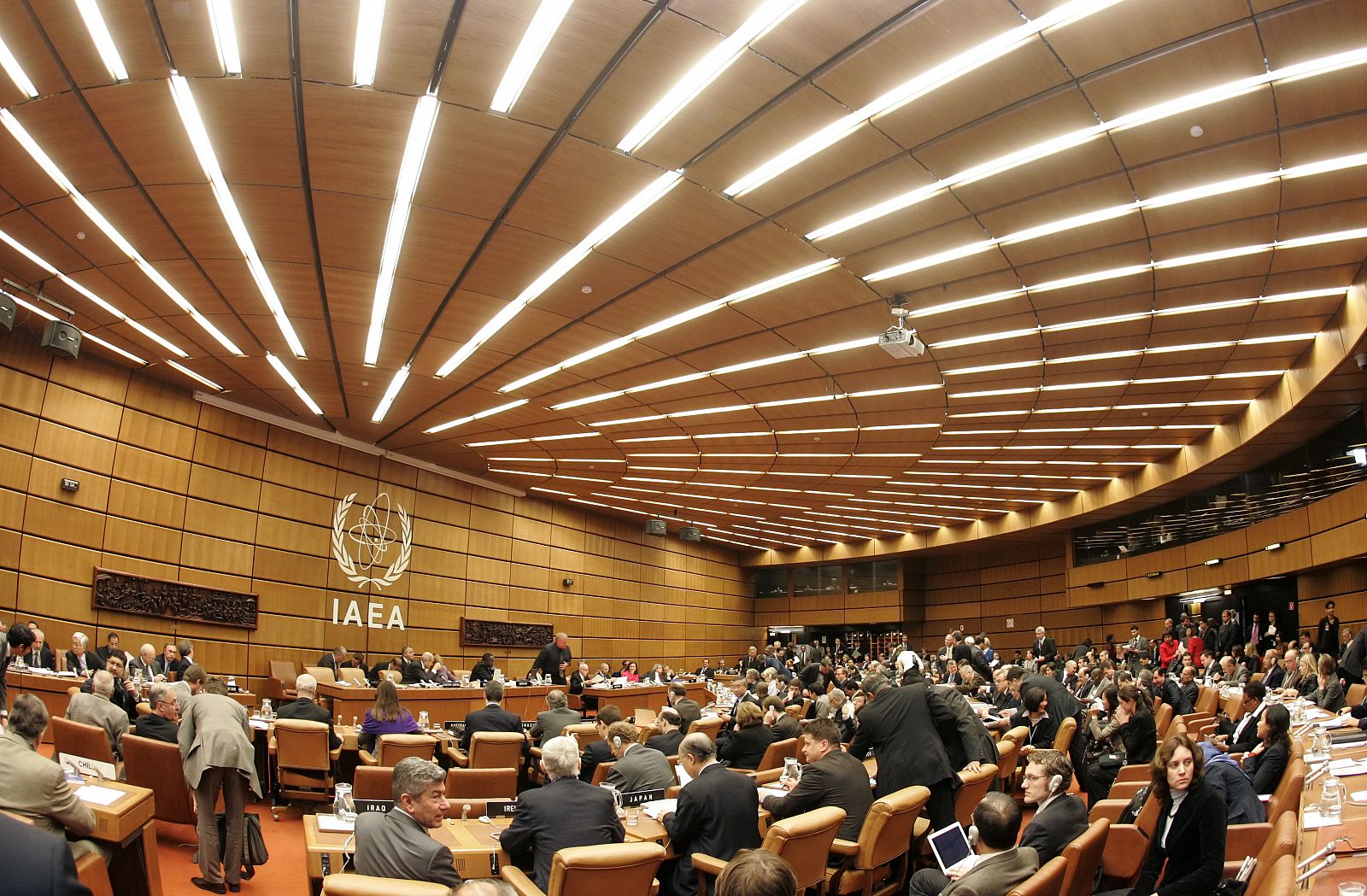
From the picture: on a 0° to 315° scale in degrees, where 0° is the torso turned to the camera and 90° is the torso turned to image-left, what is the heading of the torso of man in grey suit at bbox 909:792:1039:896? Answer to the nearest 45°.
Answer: approximately 135°

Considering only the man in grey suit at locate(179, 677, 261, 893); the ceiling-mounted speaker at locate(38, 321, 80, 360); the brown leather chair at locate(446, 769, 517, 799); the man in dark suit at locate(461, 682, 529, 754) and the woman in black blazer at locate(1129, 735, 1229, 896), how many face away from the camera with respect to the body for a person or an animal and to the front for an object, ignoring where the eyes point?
3

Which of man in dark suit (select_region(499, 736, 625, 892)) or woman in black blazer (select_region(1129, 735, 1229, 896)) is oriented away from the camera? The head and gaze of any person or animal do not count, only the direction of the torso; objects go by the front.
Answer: the man in dark suit

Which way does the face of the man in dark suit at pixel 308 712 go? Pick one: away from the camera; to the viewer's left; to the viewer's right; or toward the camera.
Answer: away from the camera

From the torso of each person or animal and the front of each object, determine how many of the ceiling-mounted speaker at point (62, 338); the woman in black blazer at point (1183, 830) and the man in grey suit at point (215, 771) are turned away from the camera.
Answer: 1

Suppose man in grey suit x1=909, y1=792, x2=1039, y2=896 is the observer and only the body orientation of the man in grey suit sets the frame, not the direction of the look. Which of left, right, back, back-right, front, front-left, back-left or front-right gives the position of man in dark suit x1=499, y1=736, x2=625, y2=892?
front-left

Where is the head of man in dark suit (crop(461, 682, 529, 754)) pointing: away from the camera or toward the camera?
away from the camera

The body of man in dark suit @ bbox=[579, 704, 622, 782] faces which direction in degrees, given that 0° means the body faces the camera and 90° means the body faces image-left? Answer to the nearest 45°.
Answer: approximately 135°

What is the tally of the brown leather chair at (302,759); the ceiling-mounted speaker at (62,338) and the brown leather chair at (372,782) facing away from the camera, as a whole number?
2

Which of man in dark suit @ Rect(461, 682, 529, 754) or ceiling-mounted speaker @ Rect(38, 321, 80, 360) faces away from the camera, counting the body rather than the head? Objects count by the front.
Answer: the man in dark suit

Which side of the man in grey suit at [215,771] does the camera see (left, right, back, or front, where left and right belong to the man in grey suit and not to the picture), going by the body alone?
back

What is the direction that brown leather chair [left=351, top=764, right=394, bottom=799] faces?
away from the camera

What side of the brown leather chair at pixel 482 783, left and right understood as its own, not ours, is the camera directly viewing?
back

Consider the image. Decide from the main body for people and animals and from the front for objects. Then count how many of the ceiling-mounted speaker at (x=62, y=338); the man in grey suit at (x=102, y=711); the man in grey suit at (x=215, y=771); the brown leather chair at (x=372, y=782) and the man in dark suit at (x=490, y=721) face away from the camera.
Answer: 4

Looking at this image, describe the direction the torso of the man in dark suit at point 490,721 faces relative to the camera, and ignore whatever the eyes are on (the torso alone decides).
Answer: away from the camera

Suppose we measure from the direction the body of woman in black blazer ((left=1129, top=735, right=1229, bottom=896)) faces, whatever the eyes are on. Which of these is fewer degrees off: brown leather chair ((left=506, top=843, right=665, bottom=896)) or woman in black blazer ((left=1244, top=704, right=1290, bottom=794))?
the brown leather chair

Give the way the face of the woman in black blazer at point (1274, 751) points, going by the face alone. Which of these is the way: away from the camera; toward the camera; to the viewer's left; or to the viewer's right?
to the viewer's left

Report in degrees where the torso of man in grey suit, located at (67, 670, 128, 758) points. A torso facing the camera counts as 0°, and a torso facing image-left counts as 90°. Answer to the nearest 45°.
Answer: approximately 180°

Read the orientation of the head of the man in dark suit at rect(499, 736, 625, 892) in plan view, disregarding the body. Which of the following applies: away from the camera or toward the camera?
away from the camera
